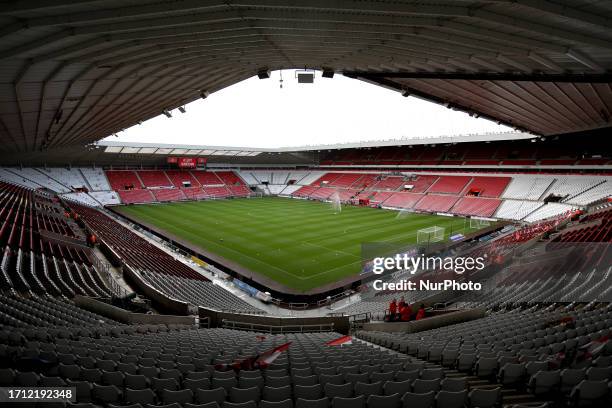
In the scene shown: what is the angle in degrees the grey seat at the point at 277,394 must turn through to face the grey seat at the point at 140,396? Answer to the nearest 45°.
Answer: approximately 90° to its left

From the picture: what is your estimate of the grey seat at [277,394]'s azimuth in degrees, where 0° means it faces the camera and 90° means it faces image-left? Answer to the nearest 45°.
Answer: approximately 180°

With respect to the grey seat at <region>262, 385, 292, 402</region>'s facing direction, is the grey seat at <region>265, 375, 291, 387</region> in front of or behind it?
in front

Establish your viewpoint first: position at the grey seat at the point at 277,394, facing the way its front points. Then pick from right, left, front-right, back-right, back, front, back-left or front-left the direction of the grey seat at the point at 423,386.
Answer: right

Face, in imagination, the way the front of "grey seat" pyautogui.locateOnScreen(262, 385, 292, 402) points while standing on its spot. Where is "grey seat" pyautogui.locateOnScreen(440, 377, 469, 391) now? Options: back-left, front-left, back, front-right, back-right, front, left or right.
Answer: right

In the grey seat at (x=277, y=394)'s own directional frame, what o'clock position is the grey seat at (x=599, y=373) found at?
the grey seat at (x=599, y=373) is roughly at 3 o'clock from the grey seat at (x=277, y=394).

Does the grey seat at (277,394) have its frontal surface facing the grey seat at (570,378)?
no

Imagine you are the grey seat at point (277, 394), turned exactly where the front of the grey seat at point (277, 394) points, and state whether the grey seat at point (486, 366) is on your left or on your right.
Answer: on your right

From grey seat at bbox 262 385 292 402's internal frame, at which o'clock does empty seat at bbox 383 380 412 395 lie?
The empty seat is roughly at 3 o'clock from the grey seat.

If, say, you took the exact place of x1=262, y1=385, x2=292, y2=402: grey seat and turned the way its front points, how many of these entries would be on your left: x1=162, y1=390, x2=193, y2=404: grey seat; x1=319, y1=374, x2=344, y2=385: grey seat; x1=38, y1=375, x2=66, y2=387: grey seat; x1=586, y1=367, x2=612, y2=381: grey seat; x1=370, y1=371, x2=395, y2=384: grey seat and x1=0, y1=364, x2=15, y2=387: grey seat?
3

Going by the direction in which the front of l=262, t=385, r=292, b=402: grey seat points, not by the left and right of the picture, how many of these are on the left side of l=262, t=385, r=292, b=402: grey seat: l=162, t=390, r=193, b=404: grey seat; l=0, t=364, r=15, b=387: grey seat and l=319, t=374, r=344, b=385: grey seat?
2

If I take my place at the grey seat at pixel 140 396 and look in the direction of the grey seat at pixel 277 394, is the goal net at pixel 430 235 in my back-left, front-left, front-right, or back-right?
front-left

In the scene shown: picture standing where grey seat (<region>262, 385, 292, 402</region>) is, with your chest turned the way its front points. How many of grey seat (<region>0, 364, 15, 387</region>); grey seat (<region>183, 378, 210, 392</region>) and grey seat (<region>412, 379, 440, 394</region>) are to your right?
1

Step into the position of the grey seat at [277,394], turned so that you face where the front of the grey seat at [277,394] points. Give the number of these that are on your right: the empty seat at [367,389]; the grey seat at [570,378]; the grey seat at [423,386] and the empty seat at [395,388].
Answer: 4
